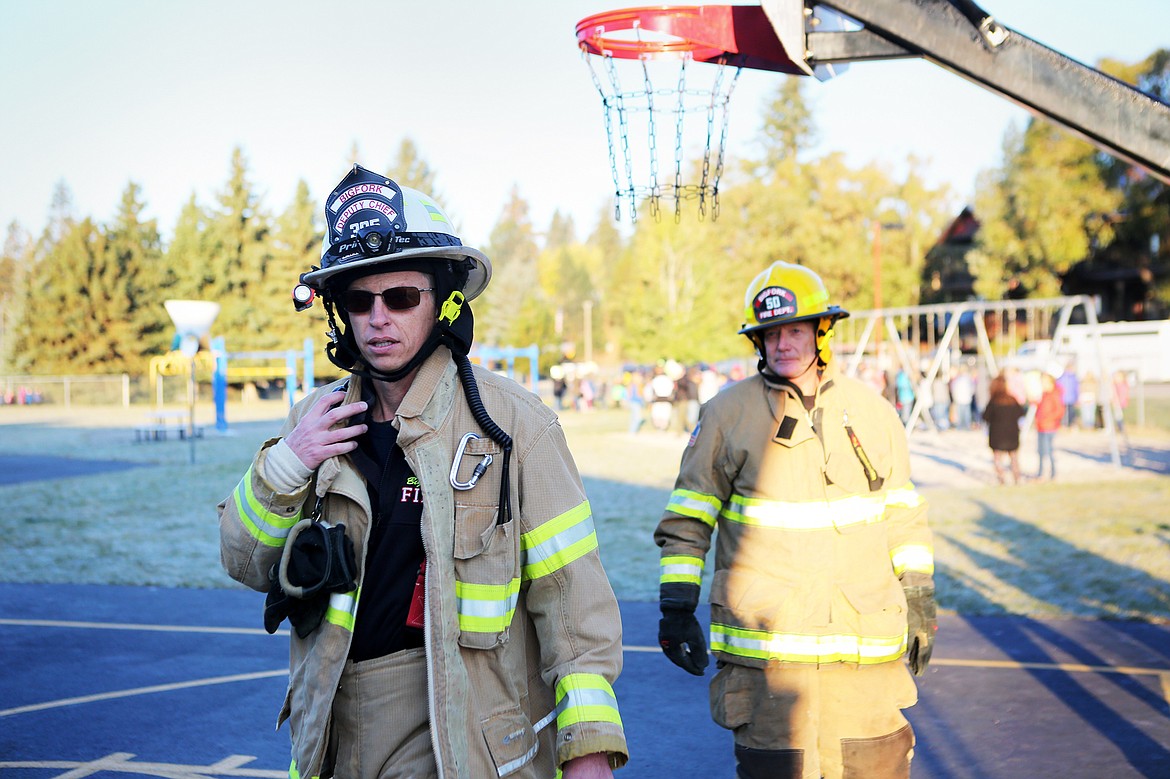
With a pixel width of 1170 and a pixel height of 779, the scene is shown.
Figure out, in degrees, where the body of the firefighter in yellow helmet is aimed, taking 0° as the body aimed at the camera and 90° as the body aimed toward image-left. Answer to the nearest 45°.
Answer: approximately 0°

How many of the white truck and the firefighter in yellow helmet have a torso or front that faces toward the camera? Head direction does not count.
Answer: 1

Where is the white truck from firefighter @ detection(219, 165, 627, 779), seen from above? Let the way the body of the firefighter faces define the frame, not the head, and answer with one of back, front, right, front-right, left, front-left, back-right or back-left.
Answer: back

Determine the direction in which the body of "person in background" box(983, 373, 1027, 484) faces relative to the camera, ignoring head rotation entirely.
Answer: away from the camera

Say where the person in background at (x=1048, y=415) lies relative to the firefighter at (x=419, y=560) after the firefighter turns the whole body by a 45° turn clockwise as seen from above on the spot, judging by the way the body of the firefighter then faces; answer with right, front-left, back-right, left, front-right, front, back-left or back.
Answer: back-right

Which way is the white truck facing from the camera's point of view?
to the viewer's left

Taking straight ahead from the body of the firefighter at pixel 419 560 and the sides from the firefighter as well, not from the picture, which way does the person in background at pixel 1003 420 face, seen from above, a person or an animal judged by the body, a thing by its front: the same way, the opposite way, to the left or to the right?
the opposite way

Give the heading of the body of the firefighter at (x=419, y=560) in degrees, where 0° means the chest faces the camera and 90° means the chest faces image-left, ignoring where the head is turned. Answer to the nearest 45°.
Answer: approximately 45°

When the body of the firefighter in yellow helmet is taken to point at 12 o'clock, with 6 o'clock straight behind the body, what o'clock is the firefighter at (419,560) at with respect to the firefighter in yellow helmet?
The firefighter is roughly at 1 o'clock from the firefighter in yellow helmet.

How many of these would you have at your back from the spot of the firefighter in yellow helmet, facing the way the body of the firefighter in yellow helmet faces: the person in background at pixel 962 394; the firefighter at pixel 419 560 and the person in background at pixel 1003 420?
2

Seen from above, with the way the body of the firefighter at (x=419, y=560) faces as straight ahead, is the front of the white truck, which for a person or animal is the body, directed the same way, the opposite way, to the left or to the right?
to the right

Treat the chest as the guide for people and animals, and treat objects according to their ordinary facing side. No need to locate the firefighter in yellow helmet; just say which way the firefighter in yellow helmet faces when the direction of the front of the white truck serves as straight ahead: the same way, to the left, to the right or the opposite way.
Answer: to the left

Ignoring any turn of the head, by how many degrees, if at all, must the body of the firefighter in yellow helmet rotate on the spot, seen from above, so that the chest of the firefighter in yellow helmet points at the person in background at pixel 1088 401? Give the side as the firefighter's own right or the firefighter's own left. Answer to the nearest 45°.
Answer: approximately 180°
